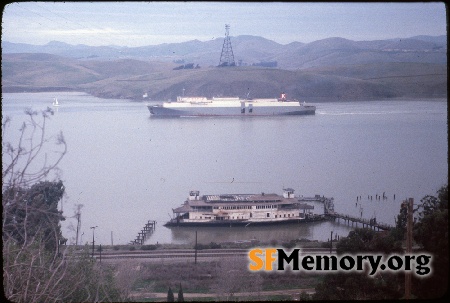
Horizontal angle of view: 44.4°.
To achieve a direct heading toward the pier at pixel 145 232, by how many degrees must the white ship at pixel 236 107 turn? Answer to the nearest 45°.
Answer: approximately 90° to its left

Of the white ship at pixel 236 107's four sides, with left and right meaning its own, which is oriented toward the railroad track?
left

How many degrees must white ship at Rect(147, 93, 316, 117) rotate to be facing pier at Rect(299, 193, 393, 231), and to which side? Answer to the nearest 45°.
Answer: approximately 90° to its left

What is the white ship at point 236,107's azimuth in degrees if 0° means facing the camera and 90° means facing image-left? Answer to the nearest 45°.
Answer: approximately 90°
